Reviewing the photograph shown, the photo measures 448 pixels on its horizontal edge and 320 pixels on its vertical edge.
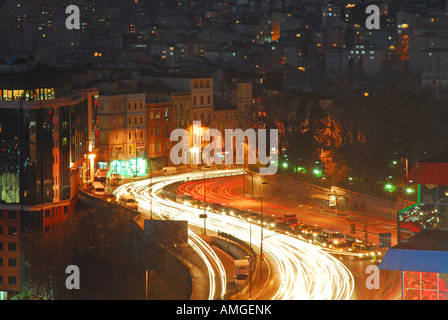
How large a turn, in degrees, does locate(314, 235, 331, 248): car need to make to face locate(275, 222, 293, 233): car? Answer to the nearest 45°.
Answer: approximately 180°

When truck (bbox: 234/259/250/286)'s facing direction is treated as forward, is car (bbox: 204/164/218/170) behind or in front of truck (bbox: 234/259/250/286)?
behind

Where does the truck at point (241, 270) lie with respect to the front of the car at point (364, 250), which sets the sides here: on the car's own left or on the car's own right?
on the car's own right

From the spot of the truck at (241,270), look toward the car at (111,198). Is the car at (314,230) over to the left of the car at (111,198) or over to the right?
right

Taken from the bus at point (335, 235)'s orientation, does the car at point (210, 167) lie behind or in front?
behind
